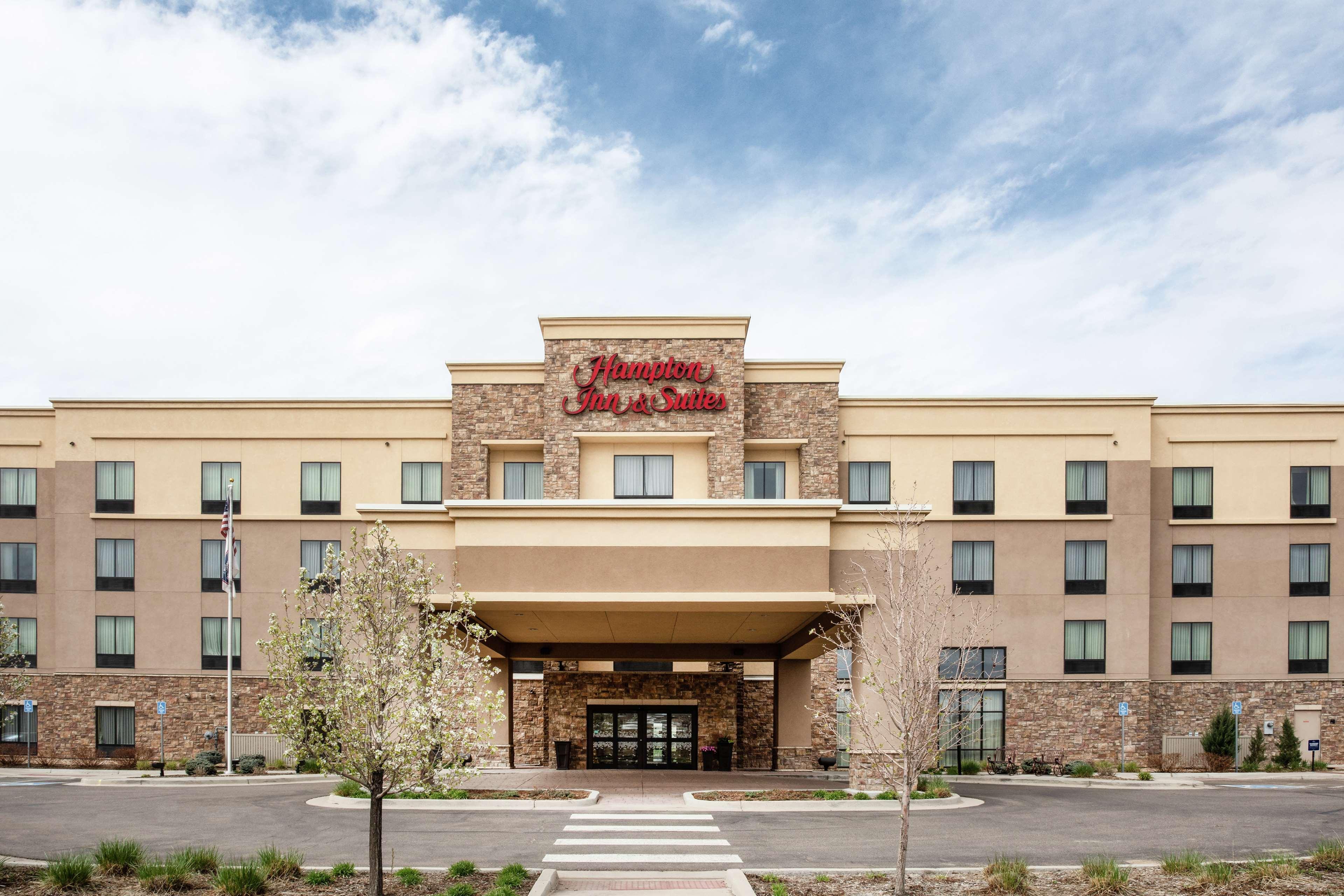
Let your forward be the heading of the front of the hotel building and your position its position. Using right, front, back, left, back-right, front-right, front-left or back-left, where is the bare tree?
front

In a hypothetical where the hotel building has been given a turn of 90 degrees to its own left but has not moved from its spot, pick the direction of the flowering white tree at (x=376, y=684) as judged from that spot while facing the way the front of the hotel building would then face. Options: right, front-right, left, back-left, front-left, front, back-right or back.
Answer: right

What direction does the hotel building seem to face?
toward the camera
